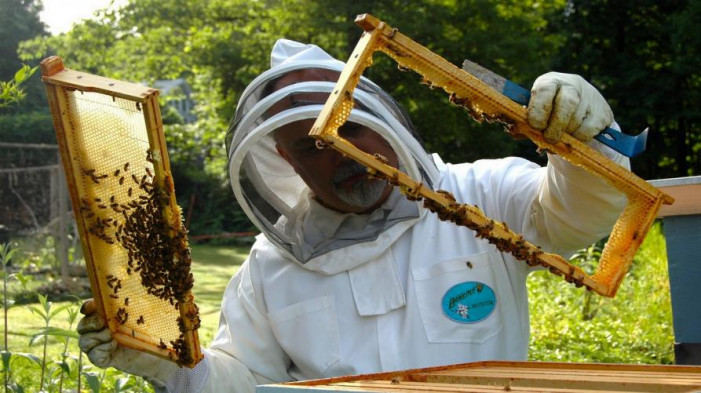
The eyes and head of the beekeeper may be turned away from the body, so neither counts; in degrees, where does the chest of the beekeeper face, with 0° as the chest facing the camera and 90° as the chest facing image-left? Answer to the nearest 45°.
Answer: approximately 0°

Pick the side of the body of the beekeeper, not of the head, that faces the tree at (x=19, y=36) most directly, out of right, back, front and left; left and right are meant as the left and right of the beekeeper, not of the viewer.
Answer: back

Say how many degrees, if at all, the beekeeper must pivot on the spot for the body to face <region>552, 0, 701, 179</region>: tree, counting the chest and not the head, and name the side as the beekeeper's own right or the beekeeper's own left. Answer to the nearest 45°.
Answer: approximately 180°
